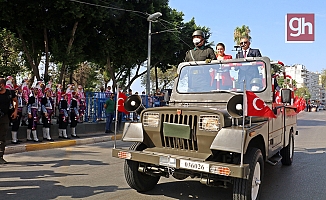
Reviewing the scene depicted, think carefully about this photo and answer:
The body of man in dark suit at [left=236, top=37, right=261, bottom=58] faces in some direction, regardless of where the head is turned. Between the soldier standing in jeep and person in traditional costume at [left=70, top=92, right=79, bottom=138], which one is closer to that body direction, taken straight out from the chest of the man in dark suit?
the soldier standing in jeep

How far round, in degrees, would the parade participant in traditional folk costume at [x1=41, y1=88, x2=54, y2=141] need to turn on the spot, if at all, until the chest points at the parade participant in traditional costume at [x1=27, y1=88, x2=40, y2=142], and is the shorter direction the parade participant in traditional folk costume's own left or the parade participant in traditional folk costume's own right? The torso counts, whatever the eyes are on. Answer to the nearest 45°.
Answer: approximately 90° to the parade participant in traditional folk costume's own right

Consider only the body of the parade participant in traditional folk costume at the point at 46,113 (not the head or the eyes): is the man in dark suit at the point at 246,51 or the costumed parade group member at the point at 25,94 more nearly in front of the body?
the man in dark suit

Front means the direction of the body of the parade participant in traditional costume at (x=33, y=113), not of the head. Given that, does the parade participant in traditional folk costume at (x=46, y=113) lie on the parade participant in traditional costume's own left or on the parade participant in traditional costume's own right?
on the parade participant in traditional costume's own left

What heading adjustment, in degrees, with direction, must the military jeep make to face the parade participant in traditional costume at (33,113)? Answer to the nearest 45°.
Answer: approximately 90° to its right

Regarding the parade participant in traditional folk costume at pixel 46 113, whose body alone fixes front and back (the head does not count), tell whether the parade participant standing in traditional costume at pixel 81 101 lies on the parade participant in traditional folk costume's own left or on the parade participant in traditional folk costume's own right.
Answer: on the parade participant in traditional folk costume's own left

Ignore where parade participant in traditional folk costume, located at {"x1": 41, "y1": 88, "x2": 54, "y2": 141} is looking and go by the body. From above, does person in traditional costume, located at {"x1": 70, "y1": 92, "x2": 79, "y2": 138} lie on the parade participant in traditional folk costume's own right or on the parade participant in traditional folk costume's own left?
on the parade participant in traditional folk costume's own left

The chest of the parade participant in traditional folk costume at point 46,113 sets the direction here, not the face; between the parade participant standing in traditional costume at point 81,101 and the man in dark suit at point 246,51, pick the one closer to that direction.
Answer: the man in dark suit

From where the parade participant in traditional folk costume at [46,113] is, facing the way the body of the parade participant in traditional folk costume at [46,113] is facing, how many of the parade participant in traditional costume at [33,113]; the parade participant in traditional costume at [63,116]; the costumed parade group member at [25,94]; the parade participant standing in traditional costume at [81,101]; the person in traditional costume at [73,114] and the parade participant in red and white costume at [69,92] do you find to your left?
4

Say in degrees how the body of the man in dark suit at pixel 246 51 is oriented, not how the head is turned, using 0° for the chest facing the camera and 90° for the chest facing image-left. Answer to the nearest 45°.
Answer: approximately 45°

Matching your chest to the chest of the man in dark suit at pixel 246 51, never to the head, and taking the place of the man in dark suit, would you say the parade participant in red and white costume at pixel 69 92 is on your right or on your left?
on your right

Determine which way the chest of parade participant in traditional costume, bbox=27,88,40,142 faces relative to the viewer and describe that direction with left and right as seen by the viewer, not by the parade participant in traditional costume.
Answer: facing the viewer and to the right of the viewer

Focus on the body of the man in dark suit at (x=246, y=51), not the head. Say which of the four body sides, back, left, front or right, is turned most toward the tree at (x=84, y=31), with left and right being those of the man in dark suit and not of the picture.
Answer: right

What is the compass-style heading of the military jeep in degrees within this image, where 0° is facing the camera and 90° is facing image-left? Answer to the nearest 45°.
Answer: approximately 45°

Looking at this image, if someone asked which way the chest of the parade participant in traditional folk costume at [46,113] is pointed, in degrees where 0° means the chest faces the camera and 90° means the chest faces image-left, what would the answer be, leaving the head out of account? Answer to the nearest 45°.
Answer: approximately 315°

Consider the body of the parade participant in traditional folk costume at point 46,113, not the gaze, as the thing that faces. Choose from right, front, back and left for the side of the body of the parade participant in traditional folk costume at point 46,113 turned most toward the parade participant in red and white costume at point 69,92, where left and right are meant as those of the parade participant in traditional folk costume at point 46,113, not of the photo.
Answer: left

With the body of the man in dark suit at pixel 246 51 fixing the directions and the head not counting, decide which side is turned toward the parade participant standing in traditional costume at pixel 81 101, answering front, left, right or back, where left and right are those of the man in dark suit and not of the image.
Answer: right
